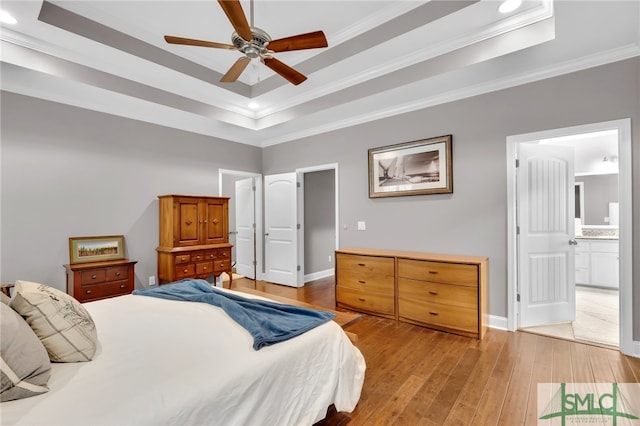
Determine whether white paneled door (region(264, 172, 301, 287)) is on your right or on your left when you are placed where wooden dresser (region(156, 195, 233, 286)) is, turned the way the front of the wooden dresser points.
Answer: on your left

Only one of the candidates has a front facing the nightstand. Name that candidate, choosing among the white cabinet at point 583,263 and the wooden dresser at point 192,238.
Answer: the white cabinet

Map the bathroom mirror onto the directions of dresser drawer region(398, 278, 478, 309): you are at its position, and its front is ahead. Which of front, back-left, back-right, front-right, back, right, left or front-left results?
back

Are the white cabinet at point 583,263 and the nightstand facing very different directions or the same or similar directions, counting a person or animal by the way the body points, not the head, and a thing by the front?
very different directions

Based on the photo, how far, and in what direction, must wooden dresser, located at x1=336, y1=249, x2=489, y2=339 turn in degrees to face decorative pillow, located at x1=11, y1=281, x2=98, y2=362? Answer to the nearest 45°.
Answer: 0° — it already faces it

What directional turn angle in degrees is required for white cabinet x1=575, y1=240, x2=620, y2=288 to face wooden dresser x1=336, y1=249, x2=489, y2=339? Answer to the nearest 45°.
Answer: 0° — it already faces it

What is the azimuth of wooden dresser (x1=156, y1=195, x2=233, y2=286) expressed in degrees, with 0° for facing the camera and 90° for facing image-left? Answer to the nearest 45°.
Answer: approximately 315°

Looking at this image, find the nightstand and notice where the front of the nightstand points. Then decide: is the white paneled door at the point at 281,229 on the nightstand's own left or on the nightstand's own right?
on the nightstand's own left
